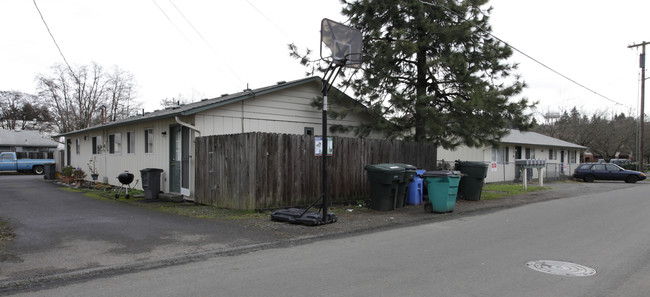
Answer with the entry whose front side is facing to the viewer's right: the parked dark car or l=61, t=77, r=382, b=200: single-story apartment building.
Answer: the parked dark car

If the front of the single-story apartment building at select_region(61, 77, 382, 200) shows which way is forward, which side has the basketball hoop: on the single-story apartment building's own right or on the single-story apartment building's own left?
on the single-story apartment building's own left

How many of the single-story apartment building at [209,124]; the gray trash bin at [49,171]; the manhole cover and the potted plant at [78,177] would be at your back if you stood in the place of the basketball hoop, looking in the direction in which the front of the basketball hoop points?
3

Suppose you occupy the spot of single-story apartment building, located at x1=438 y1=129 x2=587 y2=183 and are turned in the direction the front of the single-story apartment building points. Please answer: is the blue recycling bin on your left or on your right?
on your right

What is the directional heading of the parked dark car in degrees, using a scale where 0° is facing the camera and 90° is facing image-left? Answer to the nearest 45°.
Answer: approximately 270°

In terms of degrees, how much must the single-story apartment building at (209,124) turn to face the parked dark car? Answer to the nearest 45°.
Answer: approximately 135° to its left

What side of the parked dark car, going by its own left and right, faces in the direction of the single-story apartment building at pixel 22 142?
back

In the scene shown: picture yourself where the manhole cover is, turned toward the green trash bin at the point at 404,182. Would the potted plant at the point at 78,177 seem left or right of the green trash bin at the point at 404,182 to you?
left

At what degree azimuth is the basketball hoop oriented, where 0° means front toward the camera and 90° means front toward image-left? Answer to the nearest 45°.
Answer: approximately 315°
